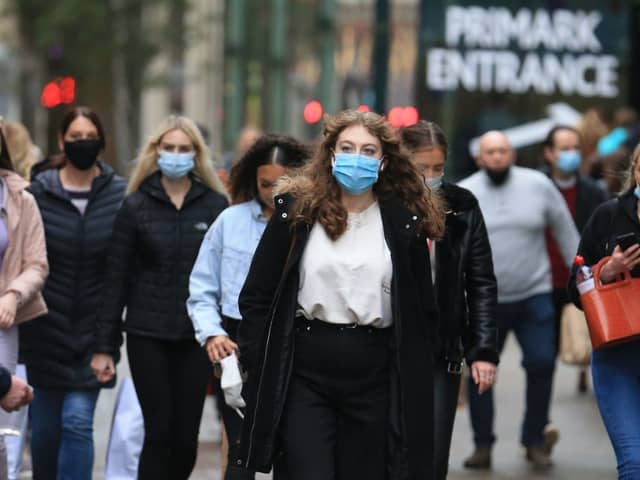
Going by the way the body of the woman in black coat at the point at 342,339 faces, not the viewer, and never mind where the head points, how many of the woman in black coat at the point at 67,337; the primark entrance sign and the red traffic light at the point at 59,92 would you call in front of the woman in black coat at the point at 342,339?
0

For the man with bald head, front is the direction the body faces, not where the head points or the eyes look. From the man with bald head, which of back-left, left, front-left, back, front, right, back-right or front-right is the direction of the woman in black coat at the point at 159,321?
front-right

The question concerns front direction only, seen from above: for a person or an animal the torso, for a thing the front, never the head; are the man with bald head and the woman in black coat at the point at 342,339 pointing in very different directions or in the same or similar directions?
same or similar directions

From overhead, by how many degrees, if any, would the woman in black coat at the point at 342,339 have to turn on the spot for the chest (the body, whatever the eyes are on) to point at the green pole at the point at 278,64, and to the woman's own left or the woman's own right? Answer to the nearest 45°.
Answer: approximately 180°

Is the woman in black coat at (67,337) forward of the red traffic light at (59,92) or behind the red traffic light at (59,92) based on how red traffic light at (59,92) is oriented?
forward

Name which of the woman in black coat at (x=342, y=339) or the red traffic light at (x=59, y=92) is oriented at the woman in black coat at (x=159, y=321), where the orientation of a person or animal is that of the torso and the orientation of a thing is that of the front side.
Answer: the red traffic light

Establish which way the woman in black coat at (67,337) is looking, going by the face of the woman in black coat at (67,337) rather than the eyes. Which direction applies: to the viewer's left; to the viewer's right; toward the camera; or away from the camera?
toward the camera

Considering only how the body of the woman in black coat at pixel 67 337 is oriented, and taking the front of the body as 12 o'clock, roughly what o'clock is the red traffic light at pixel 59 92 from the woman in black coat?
The red traffic light is roughly at 6 o'clock from the woman in black coat.

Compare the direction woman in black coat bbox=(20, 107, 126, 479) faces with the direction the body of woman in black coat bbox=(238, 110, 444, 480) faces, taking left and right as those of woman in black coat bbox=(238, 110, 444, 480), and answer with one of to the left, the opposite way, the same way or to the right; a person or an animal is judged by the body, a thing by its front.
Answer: the same way

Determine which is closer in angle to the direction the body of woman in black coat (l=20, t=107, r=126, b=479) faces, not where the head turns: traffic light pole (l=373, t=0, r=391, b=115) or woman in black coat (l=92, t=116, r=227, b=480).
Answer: the woman in black coat

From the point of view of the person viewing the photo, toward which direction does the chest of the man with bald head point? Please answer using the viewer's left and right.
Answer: facing the viewer

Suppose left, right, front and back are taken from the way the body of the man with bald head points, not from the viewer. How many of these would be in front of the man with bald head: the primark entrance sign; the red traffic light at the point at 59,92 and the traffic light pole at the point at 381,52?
0

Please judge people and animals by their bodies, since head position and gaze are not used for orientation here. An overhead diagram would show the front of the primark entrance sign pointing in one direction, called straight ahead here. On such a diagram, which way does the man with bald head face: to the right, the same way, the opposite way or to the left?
the same way

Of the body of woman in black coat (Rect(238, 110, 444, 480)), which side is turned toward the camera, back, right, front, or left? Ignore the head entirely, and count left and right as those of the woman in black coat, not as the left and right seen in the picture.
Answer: front

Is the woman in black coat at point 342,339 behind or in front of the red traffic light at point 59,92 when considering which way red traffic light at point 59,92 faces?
in front

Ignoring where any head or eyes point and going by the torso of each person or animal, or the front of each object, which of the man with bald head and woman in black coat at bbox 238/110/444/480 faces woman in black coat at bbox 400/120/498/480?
the man with bald head
